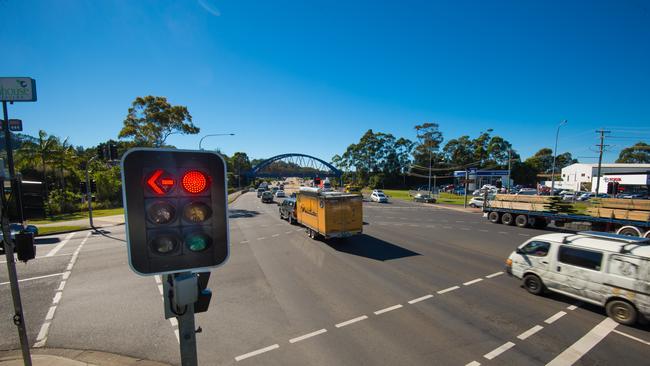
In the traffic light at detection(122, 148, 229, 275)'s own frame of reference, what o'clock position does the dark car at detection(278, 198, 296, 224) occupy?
The dark car is roughly at 7 o'clock from the traffic light.

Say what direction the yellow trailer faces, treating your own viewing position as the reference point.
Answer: facing away from the viewer and to the left of the viewer

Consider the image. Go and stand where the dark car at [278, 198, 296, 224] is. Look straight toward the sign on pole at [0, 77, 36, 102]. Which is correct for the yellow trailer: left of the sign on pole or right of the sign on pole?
left

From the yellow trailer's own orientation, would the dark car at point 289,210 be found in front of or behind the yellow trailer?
in front

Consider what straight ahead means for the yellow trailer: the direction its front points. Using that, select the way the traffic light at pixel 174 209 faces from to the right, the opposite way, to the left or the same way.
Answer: the opposite way

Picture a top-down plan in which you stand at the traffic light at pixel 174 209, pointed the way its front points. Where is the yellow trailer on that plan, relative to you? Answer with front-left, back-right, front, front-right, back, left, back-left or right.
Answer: back-left

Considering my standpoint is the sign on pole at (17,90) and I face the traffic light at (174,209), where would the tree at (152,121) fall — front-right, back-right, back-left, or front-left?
back-left

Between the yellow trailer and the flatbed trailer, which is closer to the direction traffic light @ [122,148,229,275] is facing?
the flatbed trailer
